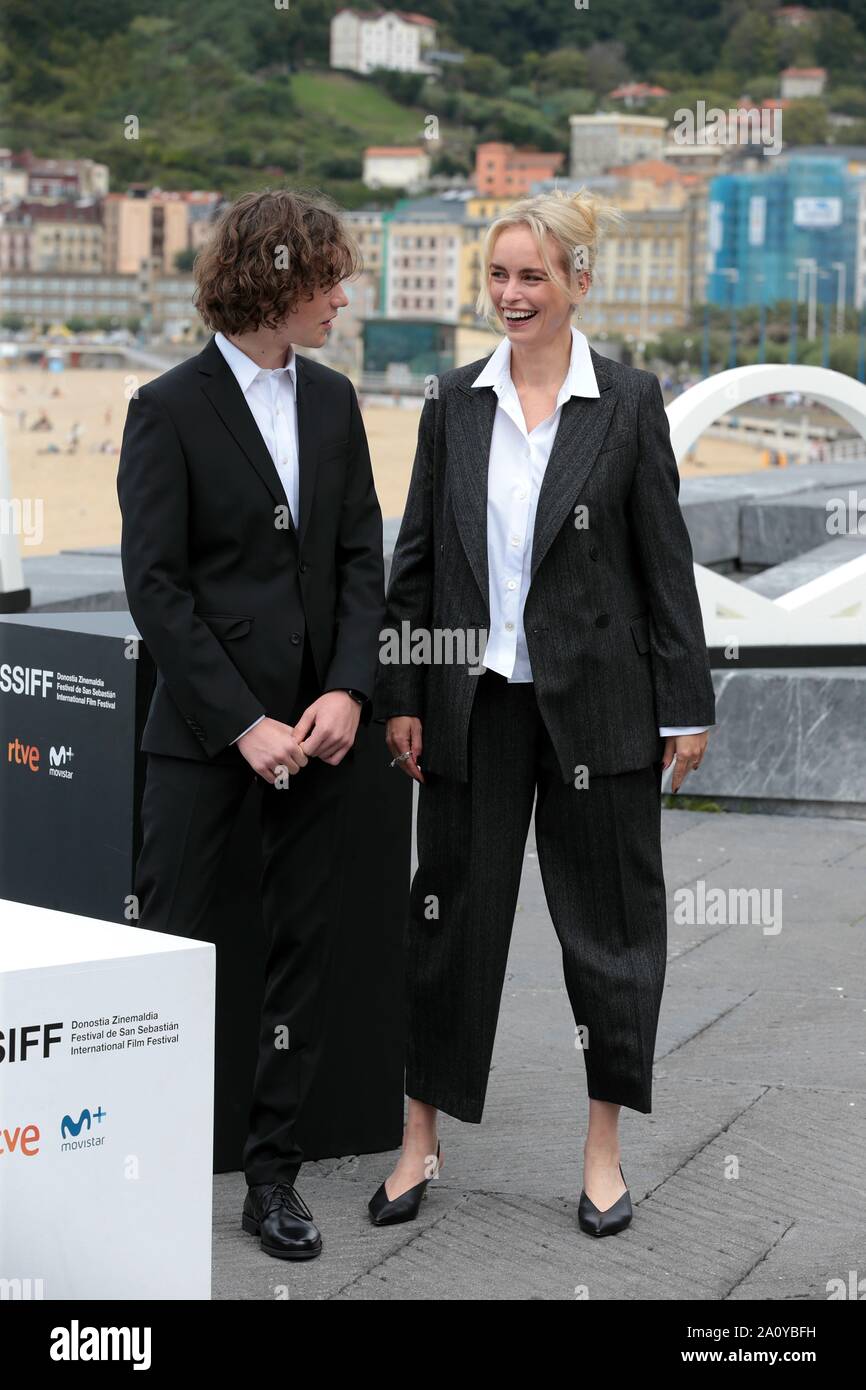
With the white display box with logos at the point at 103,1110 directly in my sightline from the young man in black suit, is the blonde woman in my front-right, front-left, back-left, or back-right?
back-left

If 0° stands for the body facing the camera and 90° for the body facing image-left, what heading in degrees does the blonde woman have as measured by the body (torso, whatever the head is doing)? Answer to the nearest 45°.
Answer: approximately 0°

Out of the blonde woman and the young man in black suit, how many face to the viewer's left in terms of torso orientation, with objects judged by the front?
0

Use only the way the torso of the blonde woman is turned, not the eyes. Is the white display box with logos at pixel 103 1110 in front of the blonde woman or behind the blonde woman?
in front

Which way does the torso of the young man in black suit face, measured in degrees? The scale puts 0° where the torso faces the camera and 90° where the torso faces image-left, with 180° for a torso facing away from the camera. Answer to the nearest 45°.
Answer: approximately 315°

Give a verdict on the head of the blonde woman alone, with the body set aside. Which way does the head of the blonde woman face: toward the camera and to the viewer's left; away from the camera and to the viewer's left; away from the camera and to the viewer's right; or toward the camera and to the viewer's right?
toward the camera and to the viewer's left
